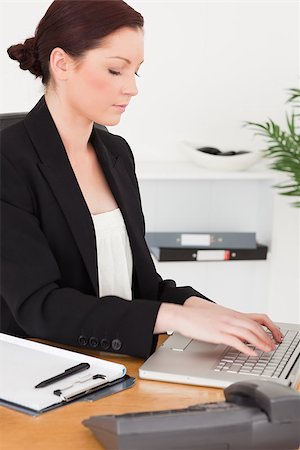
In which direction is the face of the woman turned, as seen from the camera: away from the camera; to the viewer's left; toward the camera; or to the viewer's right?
to the viewer's right

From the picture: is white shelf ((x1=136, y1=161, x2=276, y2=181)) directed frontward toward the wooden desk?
yes

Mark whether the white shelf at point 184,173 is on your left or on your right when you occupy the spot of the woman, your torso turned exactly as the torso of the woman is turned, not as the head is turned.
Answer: on your left

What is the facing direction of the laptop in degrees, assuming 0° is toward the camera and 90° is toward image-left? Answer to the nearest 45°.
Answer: approximately 90°

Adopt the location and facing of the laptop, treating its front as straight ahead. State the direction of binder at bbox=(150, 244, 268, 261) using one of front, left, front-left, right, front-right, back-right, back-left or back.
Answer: right

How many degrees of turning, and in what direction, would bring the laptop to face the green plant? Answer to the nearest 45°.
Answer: approximately 90° to its right

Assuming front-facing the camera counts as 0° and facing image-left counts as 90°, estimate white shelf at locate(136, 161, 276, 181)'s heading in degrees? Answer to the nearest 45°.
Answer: approximately 0°

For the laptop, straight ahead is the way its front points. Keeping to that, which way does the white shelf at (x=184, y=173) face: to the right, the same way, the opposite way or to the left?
to the left

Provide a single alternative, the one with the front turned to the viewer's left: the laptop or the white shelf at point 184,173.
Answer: the laptop

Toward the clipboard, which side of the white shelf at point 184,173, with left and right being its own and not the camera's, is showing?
front

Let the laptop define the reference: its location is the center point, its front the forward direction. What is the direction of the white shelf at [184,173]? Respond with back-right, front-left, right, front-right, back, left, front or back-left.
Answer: right

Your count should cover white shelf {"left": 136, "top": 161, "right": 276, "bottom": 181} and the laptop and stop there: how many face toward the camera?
1
